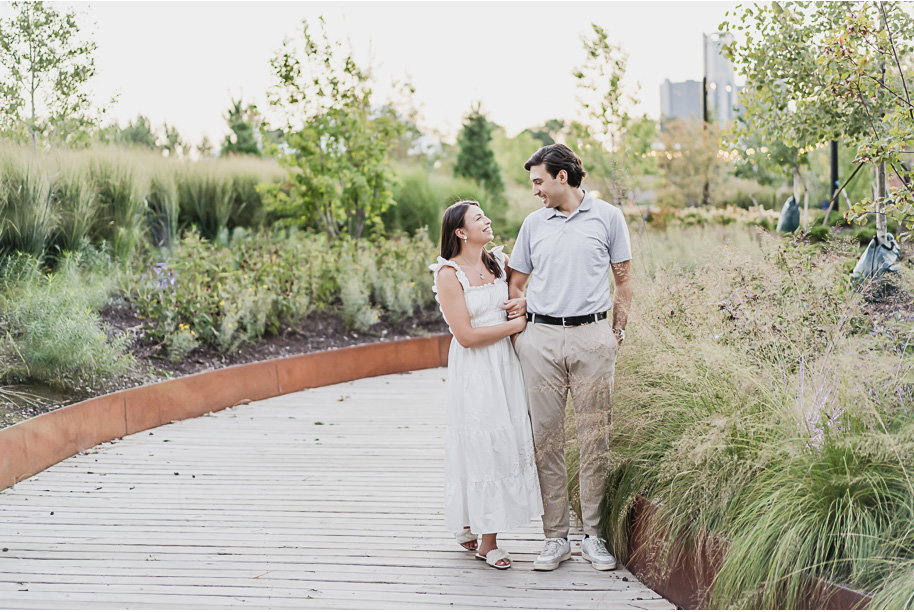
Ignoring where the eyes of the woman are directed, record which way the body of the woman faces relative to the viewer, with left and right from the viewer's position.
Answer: facing the viewer and to the right of the viewer

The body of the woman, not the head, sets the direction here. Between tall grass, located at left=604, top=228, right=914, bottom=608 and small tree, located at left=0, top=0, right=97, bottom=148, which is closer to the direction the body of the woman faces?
the tall grass

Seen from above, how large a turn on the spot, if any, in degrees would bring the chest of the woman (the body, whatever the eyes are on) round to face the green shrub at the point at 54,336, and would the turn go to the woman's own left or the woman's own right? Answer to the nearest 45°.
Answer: approximately 180°

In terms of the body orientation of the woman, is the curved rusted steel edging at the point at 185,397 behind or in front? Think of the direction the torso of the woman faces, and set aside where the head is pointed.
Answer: behind

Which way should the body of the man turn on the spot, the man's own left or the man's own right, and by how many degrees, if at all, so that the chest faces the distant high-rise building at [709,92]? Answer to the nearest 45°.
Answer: approximately 180°

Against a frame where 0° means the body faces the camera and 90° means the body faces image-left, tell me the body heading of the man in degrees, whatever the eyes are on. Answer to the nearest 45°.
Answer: approximately 0°

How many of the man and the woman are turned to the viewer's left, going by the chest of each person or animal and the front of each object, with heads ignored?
0

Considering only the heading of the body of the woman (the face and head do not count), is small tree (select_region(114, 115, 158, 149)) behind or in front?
behind

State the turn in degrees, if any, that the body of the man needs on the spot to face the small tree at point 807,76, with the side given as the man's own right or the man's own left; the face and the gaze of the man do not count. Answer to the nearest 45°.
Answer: approximately 135° to the man's own left
